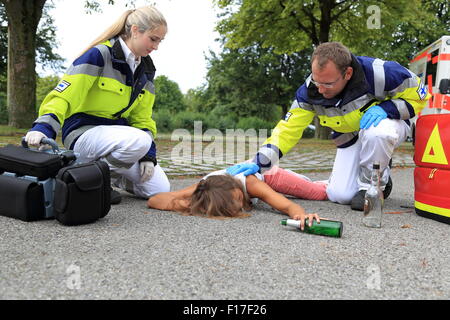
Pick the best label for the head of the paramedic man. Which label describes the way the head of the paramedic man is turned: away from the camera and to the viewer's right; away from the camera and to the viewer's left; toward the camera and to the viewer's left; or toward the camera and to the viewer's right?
toward the camera and to the viewer's left

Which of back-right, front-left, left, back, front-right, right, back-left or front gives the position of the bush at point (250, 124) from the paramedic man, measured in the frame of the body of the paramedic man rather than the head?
back-right

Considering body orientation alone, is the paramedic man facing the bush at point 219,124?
no

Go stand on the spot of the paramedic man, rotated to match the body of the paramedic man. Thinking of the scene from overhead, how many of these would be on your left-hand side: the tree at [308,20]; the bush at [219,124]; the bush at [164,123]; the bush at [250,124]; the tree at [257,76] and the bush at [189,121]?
0

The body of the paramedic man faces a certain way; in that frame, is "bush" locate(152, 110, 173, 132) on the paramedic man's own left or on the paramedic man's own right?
on the paramedic man's own right

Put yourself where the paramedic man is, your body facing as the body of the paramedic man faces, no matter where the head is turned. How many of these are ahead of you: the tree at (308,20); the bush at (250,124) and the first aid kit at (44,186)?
1

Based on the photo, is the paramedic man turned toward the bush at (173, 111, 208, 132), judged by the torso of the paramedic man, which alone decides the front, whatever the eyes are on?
no

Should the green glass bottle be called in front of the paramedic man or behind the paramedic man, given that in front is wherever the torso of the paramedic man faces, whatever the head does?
in front

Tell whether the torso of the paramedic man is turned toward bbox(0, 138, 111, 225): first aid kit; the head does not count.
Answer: yes

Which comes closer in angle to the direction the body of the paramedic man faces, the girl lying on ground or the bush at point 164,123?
the girl lying on ground

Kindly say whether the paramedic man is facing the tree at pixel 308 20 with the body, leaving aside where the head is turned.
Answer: no

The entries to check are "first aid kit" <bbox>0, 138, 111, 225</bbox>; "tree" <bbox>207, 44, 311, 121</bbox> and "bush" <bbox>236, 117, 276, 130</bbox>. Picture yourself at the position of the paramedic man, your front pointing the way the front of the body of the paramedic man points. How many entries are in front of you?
1

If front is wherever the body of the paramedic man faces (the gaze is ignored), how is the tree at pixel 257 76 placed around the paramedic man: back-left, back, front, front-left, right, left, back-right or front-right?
back-right

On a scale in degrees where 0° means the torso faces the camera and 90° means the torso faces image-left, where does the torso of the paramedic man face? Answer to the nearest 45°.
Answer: approximately 45°
